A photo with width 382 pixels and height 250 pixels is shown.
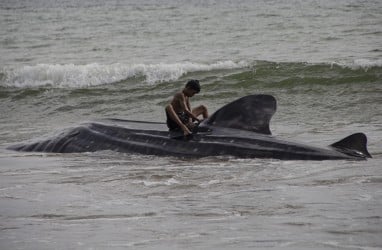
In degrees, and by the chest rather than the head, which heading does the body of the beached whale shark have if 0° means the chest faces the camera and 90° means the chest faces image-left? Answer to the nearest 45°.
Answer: approximately 90°

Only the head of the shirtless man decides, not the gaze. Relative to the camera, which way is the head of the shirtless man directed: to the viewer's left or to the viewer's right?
to the viewer's right
